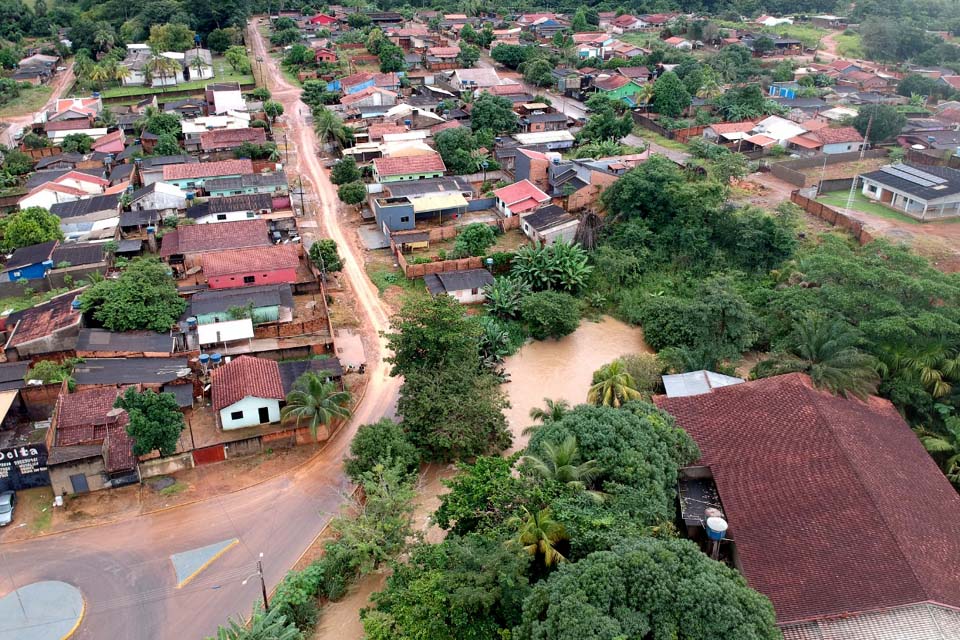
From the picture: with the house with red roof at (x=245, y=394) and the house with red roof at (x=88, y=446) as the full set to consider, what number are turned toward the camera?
2

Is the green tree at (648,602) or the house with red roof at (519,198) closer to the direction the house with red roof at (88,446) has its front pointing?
the green tree

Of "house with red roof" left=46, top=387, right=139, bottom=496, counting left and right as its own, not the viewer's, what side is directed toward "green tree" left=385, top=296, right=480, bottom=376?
left

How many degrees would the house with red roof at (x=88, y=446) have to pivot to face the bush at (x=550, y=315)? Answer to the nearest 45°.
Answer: approximately 90° to its left

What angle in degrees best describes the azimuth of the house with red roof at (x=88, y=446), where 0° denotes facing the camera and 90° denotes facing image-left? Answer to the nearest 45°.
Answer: approximately 0°

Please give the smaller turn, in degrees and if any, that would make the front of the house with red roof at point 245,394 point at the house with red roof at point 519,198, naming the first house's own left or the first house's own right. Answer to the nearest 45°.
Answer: approximately 135° to the first house's own left

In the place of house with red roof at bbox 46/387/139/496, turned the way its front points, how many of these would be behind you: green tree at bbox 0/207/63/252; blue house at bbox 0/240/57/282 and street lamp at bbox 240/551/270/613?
2

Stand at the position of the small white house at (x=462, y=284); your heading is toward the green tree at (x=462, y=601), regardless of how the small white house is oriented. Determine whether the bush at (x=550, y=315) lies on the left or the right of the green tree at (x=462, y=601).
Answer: left

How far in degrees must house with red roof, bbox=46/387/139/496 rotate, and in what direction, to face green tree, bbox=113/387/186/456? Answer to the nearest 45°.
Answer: approximately 45° to its left

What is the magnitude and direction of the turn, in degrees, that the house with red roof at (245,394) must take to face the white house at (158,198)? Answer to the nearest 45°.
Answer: approximately 180°

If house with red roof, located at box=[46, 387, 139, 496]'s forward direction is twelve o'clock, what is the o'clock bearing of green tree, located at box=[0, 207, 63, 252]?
The green tree is roughly at 6 o'clock from the house with red roof.

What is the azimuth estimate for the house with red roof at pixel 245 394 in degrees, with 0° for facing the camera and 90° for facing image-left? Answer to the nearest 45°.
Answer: approximately 0°
